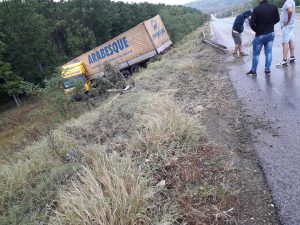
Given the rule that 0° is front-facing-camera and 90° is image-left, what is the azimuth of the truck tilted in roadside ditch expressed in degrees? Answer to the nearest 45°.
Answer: approximately 45°

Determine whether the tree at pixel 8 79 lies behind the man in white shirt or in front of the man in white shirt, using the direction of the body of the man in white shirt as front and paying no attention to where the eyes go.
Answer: in front

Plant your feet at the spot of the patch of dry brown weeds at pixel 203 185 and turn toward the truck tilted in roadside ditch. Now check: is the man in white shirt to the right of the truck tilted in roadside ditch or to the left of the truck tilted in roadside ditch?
right

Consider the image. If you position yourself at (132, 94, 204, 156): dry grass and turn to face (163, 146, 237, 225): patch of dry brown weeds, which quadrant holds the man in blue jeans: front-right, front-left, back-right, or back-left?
back-left

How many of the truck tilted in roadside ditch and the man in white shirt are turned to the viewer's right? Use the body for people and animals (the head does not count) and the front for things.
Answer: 0

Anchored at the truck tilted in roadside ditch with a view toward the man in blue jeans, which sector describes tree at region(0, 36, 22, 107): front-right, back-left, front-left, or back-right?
back-right

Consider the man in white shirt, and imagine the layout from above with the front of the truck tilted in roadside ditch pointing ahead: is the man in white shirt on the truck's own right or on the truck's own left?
on the truck's own left
